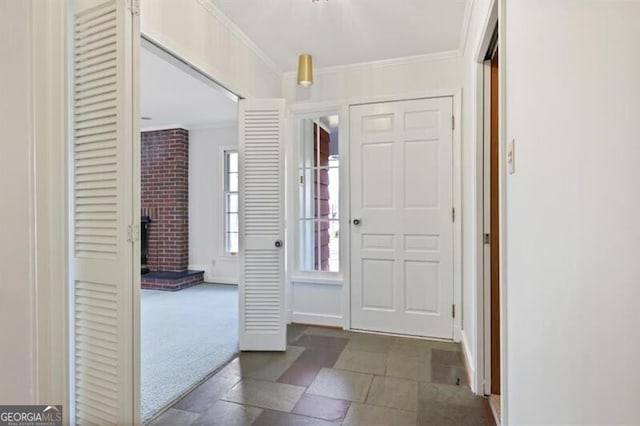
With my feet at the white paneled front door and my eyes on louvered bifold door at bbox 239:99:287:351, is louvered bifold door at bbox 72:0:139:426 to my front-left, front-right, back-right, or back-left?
front-left

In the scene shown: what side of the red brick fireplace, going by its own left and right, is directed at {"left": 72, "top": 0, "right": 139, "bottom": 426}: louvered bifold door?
front

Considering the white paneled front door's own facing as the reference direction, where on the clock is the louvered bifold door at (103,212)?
The louvered bifold door is roughly at 1 o'clock from the white paneled front door.

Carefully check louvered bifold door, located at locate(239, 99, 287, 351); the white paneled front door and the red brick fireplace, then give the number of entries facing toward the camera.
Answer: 3

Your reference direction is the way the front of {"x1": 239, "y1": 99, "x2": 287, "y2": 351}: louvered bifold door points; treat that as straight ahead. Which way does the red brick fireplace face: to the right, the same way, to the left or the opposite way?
the same way

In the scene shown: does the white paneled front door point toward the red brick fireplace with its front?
no

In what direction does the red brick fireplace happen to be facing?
toward the camera

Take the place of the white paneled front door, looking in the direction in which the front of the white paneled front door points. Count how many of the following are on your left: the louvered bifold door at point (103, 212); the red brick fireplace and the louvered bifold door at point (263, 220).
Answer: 0

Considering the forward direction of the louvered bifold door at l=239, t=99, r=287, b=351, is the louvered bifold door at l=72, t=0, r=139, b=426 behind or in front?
in front

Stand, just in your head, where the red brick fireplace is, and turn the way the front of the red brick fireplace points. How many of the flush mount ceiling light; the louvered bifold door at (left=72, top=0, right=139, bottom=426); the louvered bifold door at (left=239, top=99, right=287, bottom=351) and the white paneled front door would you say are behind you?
0

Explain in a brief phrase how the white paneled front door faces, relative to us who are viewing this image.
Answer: facing the viewer

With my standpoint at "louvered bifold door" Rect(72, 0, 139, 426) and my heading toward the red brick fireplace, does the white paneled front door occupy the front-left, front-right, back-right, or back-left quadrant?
front-right
